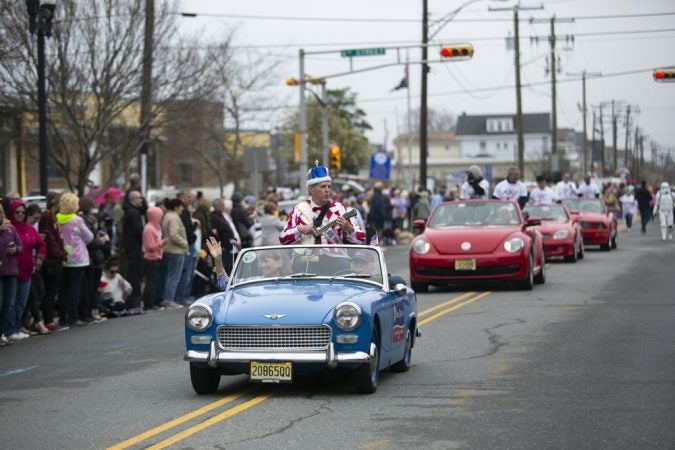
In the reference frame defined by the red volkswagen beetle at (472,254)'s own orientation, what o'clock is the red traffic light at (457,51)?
The red traffic light is roughly at 6 o'clock from the red volkswagen beetle.

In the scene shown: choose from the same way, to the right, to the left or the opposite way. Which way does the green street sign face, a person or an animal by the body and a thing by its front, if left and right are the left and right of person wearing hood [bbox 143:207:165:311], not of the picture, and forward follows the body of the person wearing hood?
to the right

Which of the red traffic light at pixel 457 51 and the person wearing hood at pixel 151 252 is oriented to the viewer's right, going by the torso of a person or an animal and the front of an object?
the person wearing hood

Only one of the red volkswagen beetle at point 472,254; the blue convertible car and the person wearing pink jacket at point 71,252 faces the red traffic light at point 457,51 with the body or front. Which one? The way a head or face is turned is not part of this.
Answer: the person wearing pink jacket

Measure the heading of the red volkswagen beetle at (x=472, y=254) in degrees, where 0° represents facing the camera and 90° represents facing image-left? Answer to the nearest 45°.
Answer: approximately 0°

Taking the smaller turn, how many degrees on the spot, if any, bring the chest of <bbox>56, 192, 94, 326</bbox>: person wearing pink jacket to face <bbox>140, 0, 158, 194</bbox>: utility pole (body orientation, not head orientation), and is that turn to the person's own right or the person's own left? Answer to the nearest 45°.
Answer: approximately 45° to the person's own left

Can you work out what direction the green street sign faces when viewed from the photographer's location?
facing the viewer

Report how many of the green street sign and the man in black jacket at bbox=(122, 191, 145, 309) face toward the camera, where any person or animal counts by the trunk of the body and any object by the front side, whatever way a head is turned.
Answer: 1

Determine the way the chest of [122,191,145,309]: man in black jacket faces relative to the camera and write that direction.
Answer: to the viewer's right

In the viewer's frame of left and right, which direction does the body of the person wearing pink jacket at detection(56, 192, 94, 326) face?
facing away from the viewer and to the right of the viewer

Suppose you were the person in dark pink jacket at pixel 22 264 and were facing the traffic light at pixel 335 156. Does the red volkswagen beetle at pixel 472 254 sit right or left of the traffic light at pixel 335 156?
right

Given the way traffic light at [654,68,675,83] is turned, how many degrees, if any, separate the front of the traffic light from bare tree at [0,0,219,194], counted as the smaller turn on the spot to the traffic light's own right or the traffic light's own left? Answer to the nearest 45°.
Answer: approximately 45° to the traffic light's own right

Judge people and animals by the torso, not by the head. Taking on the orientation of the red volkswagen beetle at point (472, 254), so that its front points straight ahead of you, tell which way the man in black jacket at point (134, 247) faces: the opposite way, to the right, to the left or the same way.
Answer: to the left

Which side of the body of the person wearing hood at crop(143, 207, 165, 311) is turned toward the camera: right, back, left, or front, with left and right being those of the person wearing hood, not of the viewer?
right
